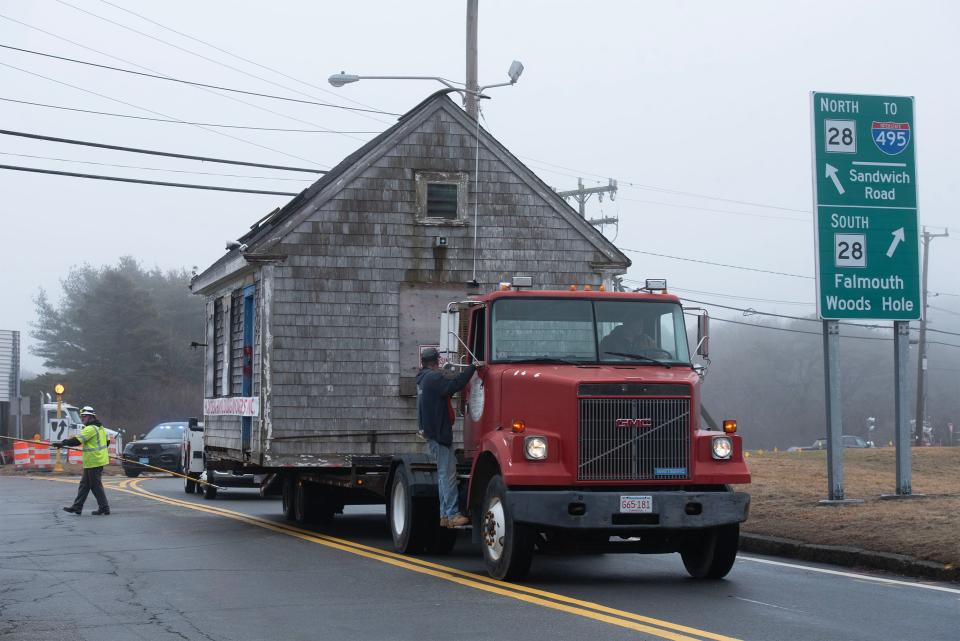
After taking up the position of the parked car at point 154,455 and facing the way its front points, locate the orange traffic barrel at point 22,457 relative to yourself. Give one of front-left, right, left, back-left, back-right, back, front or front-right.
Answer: right

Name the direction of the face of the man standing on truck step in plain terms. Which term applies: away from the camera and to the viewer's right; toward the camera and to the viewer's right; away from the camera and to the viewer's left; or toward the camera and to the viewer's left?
away from the camera and to the viewer's right

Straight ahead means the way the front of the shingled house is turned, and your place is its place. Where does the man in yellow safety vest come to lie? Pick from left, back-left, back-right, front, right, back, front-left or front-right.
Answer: front-right

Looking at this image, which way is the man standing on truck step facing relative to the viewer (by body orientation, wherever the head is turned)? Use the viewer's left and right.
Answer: facing to the right of the viewer

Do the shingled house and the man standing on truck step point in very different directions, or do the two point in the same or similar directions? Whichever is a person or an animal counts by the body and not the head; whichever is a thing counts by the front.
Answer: very different directions

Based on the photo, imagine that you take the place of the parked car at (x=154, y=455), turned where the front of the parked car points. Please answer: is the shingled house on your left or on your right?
on your left

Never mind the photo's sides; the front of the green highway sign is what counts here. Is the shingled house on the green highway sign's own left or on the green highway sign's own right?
on the green highway sign's own right

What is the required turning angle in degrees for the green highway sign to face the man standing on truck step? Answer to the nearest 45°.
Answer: approximately 45° to its right
